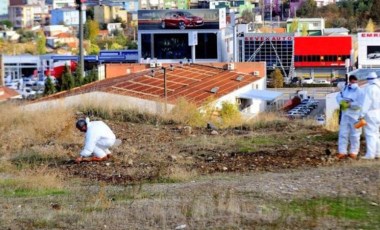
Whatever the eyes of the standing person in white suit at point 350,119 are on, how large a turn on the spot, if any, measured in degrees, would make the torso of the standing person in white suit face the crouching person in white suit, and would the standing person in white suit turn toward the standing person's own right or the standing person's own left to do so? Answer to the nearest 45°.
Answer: approximately 90° to the standing person's own right

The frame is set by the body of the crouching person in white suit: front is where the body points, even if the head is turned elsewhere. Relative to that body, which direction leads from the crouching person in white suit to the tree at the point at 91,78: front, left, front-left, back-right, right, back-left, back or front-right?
right

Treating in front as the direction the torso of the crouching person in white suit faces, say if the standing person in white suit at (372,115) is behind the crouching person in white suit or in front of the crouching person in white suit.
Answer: behind

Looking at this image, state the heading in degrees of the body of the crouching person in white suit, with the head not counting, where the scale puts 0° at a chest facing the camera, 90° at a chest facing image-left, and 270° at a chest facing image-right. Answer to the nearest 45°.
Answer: approximately 90°

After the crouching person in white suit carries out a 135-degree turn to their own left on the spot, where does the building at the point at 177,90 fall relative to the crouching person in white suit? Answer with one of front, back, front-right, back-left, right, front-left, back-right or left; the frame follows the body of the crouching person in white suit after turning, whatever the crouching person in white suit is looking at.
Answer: back-left

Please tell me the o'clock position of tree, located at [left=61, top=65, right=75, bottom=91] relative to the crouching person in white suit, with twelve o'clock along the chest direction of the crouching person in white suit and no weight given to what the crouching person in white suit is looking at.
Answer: The tree is roughly at 3 o'clock from the crouching person in white suit.

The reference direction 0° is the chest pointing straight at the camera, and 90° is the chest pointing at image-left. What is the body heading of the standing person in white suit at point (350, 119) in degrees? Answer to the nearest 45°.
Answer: approximately 0°

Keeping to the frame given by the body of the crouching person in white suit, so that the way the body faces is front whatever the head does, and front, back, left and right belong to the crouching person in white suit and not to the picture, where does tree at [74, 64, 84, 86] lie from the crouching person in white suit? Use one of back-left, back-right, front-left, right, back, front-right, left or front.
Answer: right
